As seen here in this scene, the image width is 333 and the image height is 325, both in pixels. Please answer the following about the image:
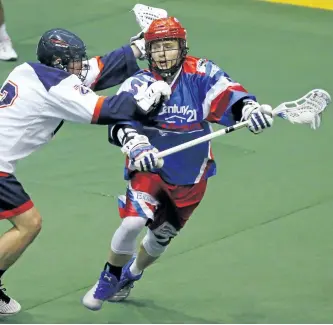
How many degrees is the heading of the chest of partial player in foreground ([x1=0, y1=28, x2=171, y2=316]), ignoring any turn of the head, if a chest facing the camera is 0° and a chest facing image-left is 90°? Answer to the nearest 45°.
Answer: approximately 270°

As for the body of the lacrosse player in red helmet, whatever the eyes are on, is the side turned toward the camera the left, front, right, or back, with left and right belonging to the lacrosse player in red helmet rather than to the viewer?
front

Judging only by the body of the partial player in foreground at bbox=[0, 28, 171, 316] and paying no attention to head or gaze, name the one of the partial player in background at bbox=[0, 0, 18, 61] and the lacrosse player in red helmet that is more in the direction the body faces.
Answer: the lacrosse player in red helmet

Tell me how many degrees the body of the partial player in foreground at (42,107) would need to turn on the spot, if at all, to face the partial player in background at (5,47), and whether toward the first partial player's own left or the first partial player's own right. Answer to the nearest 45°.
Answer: approximately 90° to the first partial player's own left

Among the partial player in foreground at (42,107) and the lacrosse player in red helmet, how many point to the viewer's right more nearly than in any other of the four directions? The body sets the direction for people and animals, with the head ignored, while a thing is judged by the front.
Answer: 1

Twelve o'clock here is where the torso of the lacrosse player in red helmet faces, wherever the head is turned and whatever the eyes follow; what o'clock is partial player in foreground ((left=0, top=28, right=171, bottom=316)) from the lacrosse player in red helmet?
The partial player in foreground is roughly at 3 o'clock from the lacrosse player in red helmet.

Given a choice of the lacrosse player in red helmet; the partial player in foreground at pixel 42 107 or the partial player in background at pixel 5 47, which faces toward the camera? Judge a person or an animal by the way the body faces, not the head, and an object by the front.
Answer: the lacrosse player in red helmet
